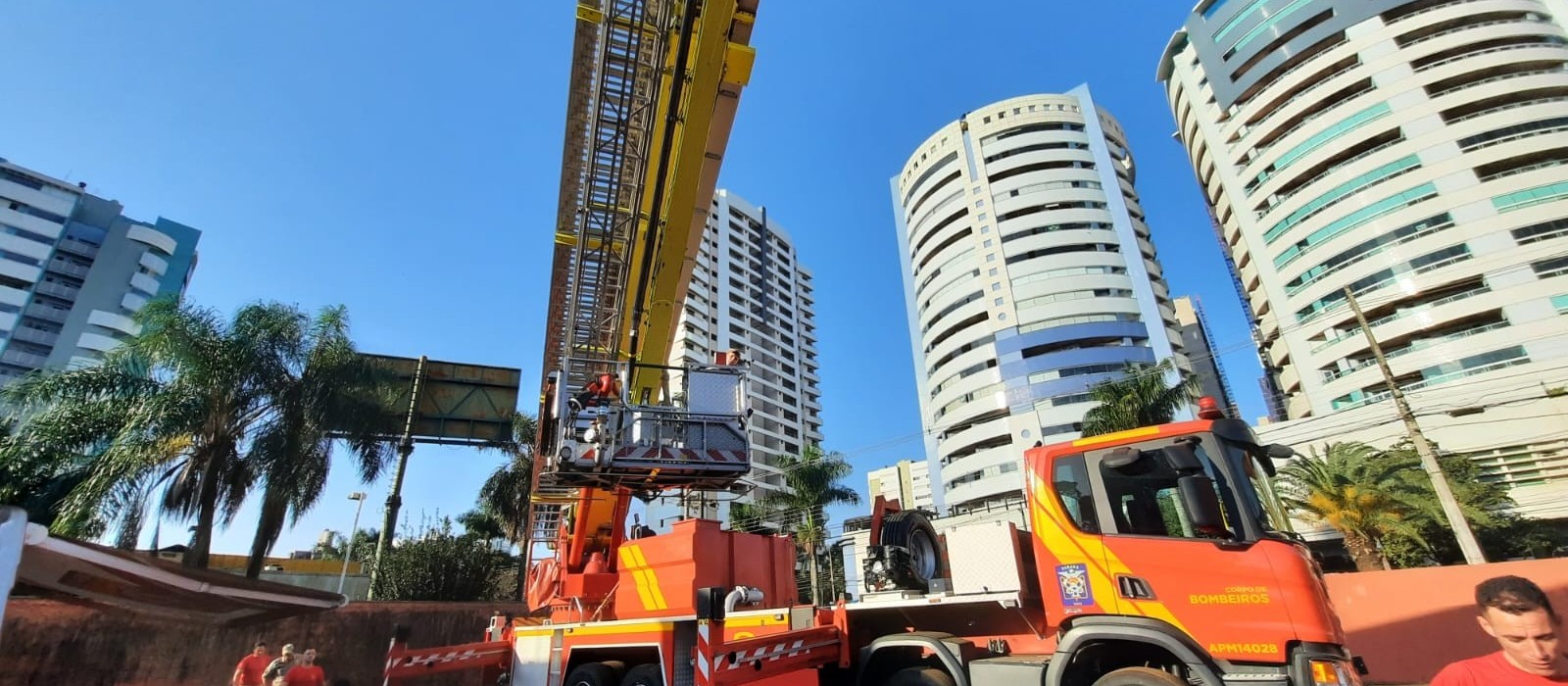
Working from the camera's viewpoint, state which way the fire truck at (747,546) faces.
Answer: facing to the right of the viewer

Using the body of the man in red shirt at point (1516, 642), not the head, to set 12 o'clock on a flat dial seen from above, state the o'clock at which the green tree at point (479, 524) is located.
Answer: The green tree is roughly at 5 o'clock from the man in red shirt.

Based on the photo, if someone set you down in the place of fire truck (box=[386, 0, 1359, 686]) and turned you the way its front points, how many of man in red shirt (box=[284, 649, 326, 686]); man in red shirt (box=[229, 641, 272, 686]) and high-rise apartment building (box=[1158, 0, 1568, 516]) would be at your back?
2

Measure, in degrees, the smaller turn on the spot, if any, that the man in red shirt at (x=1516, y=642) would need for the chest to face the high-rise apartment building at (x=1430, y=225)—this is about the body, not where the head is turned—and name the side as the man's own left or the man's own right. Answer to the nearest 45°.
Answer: approximately 135° to the man's own left

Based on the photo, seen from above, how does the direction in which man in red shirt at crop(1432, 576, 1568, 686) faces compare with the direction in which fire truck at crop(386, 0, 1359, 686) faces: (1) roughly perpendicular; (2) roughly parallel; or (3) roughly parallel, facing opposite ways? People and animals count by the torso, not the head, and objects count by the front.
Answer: roughly perpendicular

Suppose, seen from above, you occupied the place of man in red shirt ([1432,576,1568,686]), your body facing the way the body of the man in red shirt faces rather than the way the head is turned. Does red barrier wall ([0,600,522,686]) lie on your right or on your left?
on your right

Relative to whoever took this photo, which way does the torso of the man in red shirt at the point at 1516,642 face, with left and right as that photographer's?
facing the viewer and to the right of the viewer

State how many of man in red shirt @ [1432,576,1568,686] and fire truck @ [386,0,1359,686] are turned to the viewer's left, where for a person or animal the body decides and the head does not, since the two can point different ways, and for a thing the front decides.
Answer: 0

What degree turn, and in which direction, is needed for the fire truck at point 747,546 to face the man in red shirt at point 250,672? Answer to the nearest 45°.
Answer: approximately 180°

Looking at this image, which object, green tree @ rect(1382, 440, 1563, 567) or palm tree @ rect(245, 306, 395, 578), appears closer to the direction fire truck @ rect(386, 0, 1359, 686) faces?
the green tree

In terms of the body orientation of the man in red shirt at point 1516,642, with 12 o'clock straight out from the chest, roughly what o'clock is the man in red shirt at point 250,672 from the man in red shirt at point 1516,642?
the man in red shirt at point 250,672 is roughly at 4 o'clock from the man in red shirt at point 1516,642.

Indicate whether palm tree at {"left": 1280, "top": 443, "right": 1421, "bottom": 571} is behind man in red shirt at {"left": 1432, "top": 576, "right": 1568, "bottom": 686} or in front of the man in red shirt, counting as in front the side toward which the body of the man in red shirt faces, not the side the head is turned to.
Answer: behind
